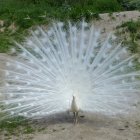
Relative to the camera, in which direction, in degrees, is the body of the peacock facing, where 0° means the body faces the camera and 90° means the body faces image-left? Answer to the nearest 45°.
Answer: approximately 0°
